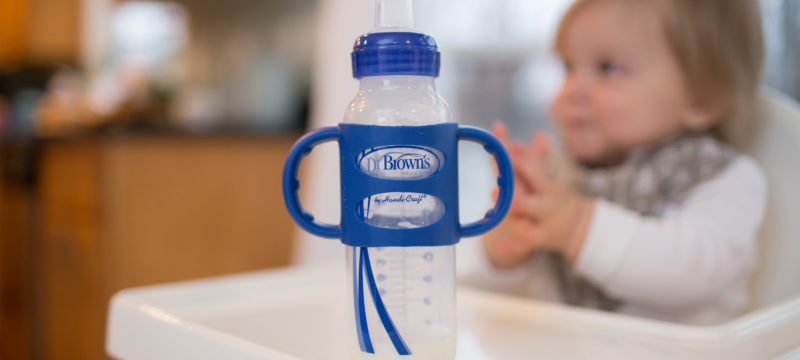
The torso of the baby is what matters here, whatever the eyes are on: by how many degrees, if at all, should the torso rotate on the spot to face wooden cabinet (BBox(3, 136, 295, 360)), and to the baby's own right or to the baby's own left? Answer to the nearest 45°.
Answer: approximately 90° to the baby's own right

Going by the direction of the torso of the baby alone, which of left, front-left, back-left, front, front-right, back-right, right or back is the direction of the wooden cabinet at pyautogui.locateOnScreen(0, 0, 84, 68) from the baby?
right

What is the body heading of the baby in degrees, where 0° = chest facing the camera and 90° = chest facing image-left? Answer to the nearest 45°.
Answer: approximately 45°
